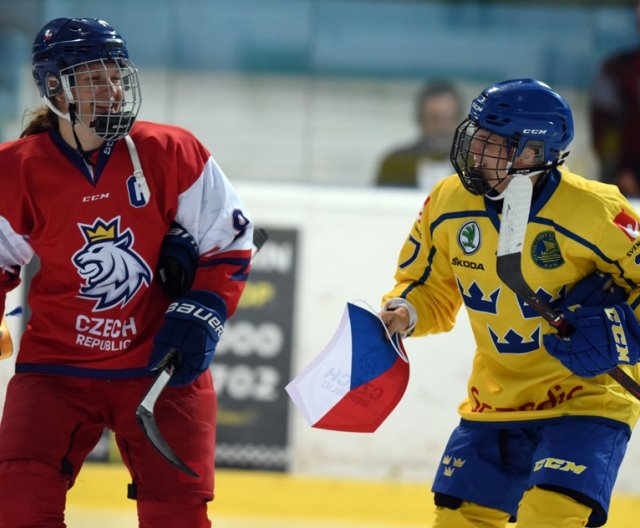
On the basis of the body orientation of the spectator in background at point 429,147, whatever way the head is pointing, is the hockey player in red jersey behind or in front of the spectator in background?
in front

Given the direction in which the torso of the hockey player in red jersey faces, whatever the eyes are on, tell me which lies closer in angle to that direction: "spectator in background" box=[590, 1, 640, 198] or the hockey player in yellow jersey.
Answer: the hockey player in yellow jersey

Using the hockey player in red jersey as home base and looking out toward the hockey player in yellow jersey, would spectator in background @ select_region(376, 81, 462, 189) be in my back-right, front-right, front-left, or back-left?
front-left

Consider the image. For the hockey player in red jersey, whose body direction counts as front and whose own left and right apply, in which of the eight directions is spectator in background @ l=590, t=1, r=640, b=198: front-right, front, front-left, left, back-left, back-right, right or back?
back-left

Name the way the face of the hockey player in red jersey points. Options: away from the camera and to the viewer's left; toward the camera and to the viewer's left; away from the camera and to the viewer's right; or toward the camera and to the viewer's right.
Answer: toward the camera and to the viewer's right

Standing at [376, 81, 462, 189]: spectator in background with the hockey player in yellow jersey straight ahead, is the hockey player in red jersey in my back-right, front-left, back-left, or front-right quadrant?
front-right

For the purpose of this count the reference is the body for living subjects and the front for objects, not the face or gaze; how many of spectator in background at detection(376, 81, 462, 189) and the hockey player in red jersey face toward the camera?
2

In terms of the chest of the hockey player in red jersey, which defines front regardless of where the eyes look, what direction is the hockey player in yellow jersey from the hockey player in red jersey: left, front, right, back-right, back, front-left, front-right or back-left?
left

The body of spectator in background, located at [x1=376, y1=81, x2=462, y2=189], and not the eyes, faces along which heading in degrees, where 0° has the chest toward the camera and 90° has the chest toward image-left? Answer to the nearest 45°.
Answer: approximately 0°

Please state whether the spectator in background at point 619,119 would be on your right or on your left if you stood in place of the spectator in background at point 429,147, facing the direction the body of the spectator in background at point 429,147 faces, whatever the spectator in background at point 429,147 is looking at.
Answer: on your left

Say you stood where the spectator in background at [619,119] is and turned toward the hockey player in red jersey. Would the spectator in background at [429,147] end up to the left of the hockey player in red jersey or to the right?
right

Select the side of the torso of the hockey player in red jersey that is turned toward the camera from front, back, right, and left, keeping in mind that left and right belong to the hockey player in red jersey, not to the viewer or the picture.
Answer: front

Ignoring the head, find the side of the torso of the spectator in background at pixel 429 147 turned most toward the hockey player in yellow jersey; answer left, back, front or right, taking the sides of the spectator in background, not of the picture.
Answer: front
